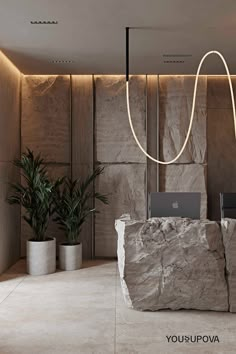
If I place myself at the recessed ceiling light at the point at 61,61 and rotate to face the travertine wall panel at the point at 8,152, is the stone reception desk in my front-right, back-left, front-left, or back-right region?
back-left

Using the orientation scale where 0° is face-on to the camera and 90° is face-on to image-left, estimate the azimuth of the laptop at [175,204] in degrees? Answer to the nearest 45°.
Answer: approximately 180°

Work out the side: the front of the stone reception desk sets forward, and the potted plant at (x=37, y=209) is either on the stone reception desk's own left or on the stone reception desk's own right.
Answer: on the stone reception desk's own right

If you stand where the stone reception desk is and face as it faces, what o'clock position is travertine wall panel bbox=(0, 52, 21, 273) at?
The travertine wall panel is roughly at 4 o'clock from the stone reception desk.

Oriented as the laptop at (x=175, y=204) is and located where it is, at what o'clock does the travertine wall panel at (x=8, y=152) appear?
The travertine wall panel is roughly at 10 o'clock from the laptop.

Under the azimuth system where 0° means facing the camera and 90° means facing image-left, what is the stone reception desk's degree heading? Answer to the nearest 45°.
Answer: approximately 0°
